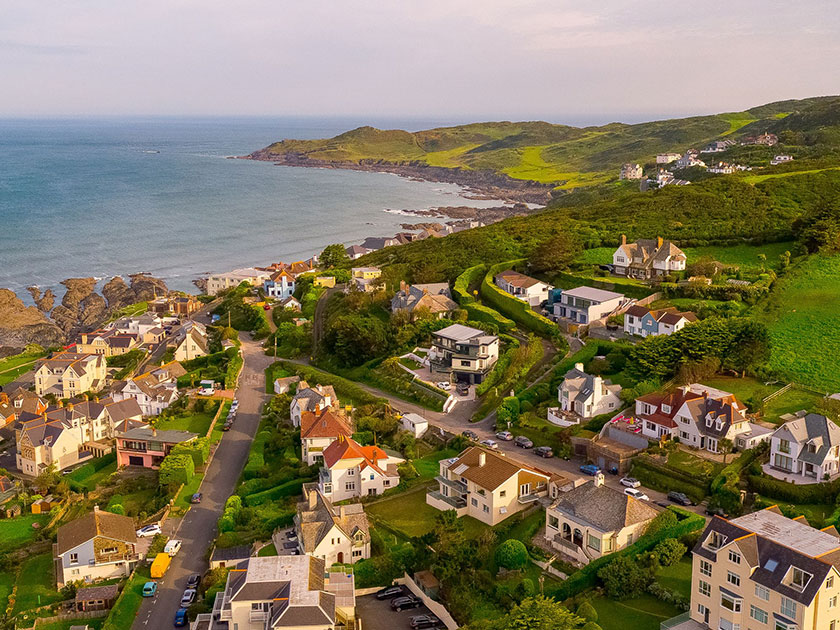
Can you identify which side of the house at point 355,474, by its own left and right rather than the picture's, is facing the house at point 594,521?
left

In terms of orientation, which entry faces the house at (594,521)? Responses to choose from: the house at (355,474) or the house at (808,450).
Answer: the house at (808,450)

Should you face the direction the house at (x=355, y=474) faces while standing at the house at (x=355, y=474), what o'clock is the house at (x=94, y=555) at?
the house at (x=94, y=555) is roughly at 1 o'clock from the house at (x=355, y=474).

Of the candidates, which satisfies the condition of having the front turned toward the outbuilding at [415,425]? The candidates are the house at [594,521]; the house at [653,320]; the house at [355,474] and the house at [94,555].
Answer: the house at [653,320]

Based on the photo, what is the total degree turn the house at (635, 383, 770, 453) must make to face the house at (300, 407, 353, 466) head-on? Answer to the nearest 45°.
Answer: approximately 45° to its right

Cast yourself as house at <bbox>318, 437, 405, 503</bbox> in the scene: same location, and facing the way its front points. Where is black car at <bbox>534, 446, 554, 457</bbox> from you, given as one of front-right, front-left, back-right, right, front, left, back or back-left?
back-left

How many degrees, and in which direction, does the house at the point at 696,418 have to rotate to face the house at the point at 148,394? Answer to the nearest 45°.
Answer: approximately 45° to its right

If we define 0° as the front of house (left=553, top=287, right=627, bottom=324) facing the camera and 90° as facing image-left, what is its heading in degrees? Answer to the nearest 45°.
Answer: approximately 45°
